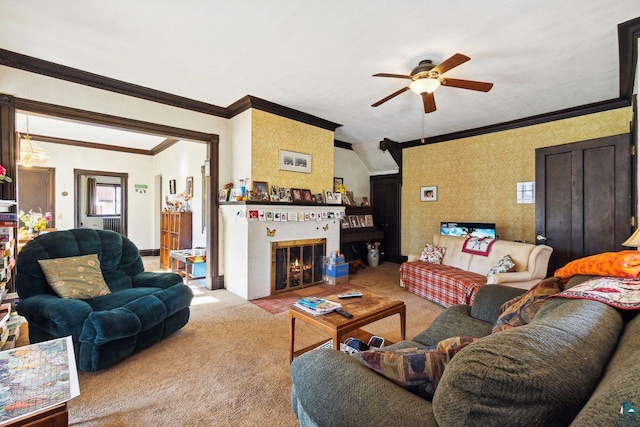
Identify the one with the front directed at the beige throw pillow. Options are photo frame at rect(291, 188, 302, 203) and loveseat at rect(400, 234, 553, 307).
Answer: the loveseat

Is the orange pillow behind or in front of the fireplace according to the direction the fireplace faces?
in front

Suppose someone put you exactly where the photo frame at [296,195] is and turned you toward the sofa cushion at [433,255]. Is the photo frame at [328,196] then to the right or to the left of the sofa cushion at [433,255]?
left

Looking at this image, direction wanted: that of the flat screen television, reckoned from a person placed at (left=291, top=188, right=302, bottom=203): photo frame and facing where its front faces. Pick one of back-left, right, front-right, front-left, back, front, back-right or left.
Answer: front-left

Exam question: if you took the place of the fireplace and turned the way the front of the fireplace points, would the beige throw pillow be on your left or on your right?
on your right

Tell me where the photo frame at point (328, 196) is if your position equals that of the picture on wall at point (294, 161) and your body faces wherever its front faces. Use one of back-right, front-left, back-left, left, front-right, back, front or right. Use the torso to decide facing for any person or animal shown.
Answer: left

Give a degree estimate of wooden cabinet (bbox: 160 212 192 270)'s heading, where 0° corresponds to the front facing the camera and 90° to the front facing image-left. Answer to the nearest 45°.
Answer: approximately 45°

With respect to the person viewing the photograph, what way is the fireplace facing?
facing the viewer and to the right of the viewer

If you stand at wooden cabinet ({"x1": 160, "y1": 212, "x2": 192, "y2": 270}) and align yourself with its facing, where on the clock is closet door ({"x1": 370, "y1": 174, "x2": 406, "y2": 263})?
The closet door is roughly at 8 o'clock from the wooden cabinet.

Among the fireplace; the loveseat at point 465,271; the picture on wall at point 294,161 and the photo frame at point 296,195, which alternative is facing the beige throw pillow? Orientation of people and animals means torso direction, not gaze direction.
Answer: the loveseat

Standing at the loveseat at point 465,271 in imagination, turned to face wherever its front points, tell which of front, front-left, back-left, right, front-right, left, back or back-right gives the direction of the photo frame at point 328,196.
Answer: front-right

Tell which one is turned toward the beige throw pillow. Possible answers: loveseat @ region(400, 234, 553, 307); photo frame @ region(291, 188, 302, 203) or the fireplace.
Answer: the loveseat

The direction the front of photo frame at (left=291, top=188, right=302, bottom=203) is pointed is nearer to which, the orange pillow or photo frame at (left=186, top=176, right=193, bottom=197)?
the orange pillow

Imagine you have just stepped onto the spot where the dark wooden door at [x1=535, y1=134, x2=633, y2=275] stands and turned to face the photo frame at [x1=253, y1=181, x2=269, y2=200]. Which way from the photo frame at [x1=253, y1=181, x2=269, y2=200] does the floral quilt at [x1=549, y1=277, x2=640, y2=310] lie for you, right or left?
left

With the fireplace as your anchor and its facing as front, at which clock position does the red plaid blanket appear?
The red plaid blanket is roughly at 11 o'clock from the fireplace.

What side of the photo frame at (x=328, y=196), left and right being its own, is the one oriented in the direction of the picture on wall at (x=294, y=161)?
right
